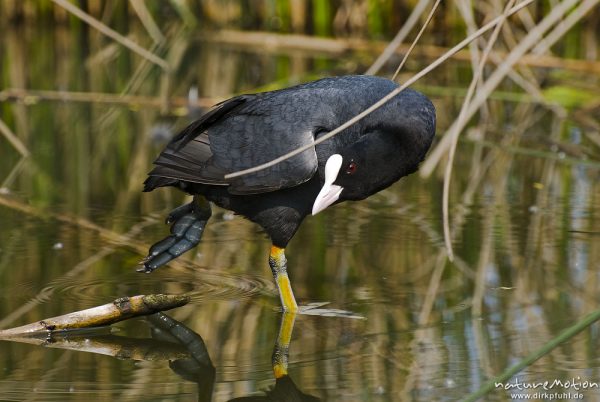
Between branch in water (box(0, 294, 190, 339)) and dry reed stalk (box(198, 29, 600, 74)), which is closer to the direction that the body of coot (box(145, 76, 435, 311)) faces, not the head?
the dry reed stalk

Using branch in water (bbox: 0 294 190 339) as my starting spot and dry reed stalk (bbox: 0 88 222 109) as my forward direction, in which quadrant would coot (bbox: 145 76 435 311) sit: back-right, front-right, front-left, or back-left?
front-right

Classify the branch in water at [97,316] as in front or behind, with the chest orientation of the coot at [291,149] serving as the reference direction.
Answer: behind

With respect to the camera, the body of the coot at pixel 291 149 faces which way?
to the viewer's right

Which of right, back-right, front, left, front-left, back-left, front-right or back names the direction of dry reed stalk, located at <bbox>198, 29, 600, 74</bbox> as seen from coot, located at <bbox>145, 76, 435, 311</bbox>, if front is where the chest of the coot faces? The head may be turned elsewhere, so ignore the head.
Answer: left

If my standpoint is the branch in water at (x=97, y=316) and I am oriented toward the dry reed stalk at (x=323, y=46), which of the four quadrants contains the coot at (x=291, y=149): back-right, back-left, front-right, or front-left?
front-right

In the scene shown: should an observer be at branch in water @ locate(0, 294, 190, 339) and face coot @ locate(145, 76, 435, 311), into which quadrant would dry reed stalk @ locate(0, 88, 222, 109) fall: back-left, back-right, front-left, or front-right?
front-left
